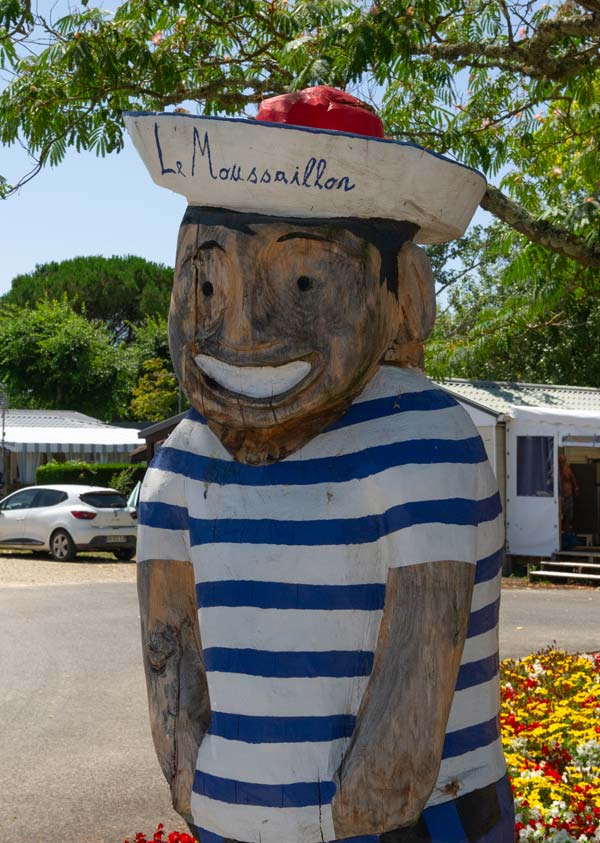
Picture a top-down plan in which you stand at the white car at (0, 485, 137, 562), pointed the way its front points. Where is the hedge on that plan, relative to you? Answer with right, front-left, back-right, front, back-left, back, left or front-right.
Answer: front-right

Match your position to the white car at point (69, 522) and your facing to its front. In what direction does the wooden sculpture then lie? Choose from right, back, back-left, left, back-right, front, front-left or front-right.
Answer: back-left

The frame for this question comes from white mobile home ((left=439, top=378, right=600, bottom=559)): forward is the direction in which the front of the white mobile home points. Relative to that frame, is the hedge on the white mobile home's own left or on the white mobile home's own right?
on the white mobile home's own right

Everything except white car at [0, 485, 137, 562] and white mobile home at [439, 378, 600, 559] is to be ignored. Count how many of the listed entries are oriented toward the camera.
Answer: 1

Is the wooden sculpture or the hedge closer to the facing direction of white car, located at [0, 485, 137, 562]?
the hedge

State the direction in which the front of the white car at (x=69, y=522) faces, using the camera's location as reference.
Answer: facing away from the viewer and to the left of the viewer

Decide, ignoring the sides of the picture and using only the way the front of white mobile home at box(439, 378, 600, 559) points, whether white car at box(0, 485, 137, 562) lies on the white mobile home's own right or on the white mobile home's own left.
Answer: on the white mobile home's own right

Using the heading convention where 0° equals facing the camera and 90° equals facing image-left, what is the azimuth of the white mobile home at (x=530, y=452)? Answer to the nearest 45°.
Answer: approximately 0°

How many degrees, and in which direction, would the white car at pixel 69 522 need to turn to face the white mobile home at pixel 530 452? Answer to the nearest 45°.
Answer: approximately 180°

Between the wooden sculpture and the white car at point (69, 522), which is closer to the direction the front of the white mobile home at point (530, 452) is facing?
the wooden sculpture

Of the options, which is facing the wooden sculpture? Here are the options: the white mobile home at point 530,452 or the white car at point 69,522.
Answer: the white mobile home

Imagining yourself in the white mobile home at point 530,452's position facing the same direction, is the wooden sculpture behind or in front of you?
in front
